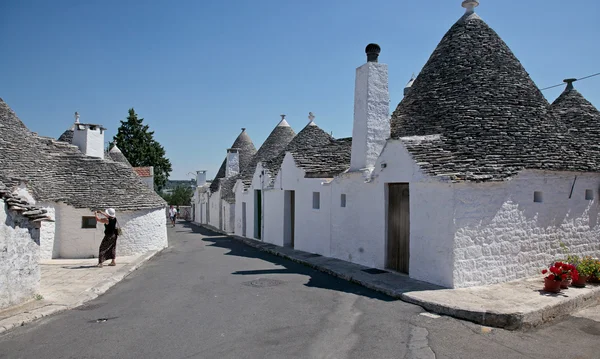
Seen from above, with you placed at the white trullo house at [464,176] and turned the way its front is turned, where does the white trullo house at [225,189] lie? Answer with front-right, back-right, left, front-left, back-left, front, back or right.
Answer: right

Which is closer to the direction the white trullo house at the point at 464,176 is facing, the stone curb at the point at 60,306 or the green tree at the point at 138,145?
the stone curb

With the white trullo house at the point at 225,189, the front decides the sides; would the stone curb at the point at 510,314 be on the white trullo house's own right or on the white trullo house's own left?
on the white trullo house's own left

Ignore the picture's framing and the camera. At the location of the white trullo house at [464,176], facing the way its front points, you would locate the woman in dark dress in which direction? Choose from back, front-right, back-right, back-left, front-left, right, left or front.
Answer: front-right

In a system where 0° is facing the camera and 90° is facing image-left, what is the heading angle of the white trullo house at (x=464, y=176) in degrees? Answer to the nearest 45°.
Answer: approximately 45°

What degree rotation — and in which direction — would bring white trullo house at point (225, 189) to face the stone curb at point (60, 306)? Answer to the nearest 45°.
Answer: approximately 45° to its left

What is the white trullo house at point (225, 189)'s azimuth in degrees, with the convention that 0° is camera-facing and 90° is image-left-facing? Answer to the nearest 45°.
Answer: approximately 45°

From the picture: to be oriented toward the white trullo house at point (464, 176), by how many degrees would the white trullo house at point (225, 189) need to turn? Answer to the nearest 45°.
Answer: approximately 45° to its left

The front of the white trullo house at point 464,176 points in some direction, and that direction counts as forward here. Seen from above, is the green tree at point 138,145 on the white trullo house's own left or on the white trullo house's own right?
on the white trullo house's own right

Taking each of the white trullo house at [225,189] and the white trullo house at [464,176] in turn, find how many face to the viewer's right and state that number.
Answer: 0

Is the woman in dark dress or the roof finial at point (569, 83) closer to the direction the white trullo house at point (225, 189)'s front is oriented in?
the woman in dark dress
